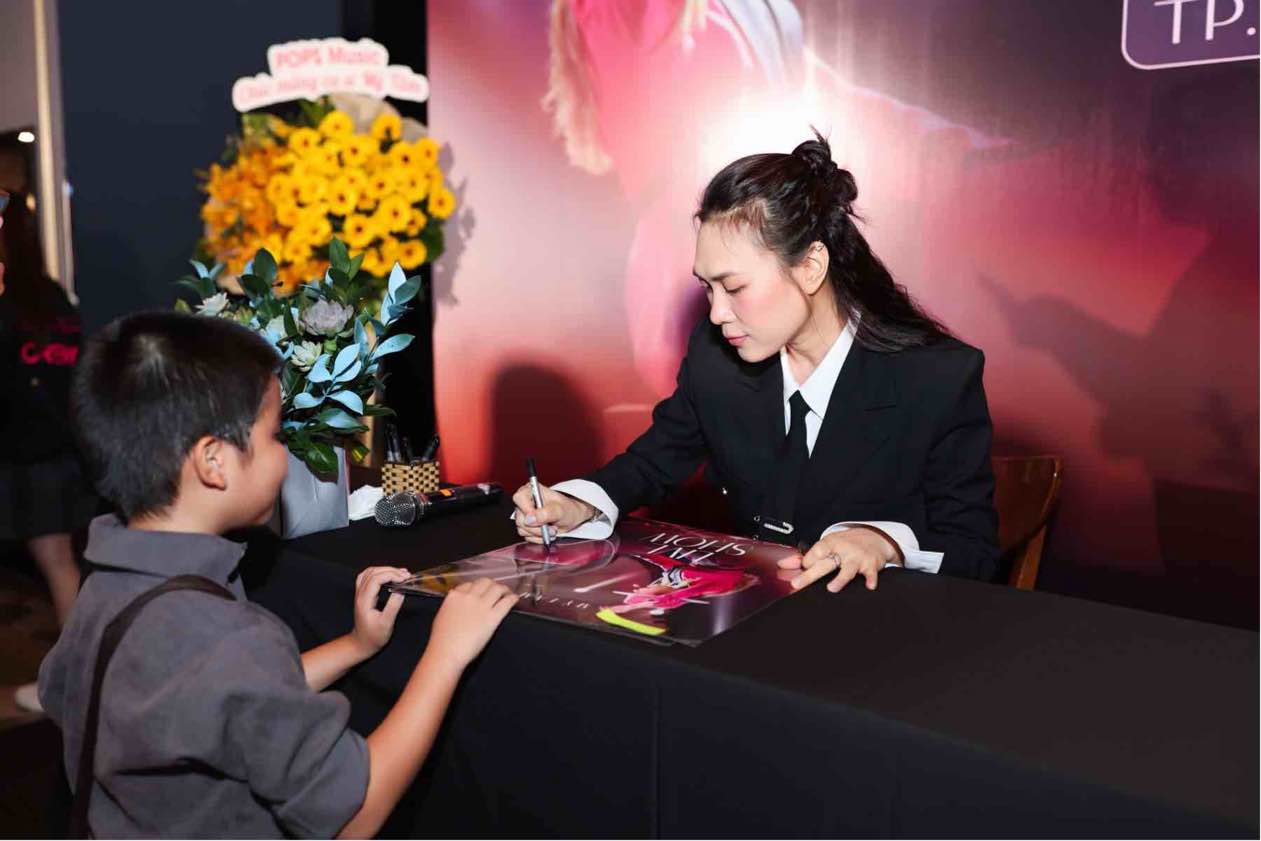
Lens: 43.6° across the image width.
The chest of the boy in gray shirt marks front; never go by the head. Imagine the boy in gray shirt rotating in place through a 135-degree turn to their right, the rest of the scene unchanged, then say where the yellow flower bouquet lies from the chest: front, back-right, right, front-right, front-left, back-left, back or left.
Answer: back

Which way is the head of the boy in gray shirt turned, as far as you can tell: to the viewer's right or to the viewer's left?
to the viewer's right

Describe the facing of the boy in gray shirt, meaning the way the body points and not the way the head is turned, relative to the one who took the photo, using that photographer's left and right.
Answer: facing away from the viewer and to the right of the viewer

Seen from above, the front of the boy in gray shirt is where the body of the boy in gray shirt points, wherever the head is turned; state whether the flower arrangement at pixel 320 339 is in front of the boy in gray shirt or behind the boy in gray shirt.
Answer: in front

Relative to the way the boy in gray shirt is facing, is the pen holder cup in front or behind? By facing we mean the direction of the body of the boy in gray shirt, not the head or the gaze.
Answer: in front
